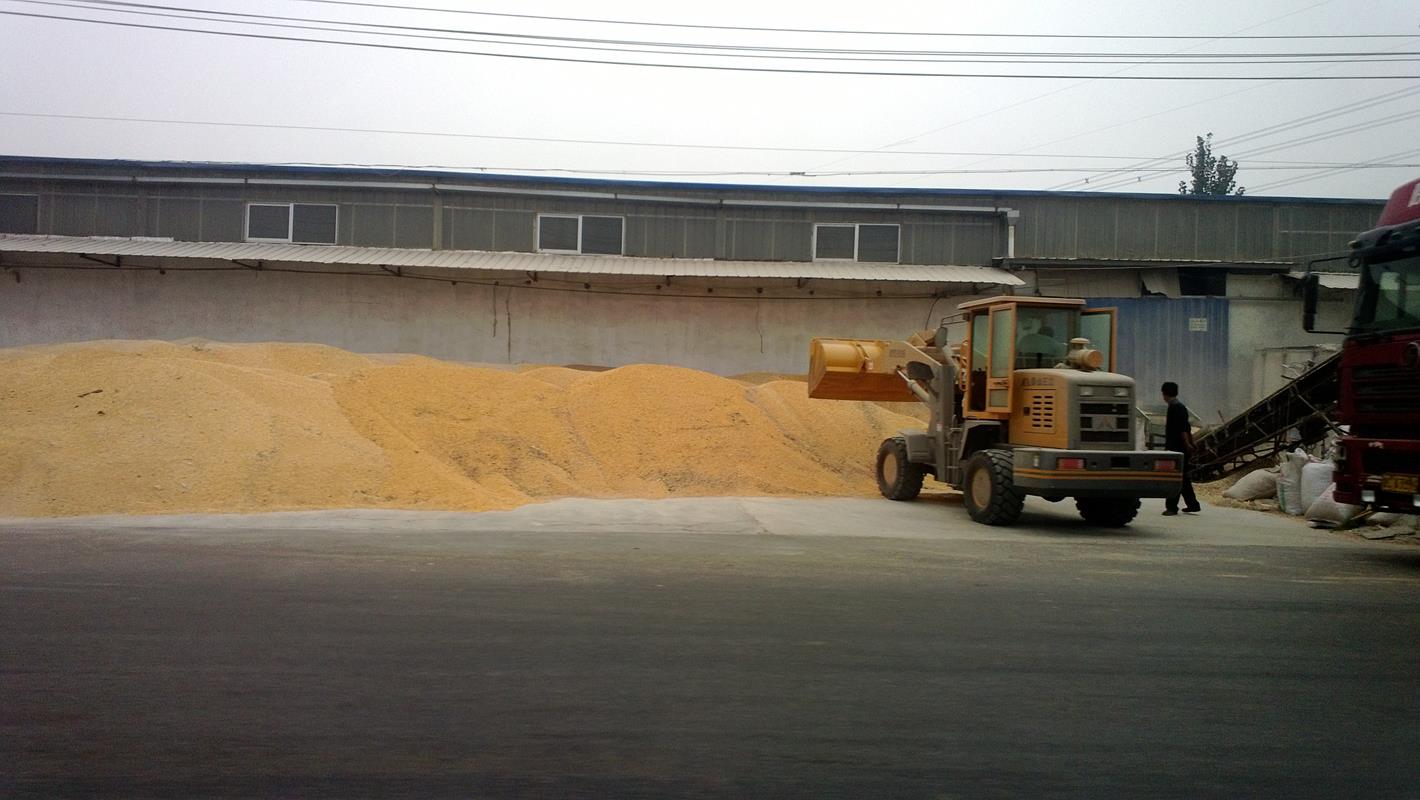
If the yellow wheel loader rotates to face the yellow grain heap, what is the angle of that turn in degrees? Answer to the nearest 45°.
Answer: approximately 45° to its left

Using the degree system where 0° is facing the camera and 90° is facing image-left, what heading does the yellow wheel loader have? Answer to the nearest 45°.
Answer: approximately 135°

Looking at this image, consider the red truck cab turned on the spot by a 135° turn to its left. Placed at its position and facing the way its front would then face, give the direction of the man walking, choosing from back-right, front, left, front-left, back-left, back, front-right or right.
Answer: back-left

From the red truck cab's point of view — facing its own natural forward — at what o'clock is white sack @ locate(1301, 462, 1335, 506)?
The white sack is roughly at 4 o'clock from the red truck cab.

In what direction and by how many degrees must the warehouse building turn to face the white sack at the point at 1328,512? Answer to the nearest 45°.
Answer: approximately 45° to its left

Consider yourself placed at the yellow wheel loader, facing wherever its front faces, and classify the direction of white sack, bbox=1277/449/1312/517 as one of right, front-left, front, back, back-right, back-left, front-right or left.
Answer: right

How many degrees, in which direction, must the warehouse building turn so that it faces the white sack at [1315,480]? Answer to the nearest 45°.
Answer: approximately 45° to its left

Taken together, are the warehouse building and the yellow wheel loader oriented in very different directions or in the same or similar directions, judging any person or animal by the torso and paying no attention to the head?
very different directions

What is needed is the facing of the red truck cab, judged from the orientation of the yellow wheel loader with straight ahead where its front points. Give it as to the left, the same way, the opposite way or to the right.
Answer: to the left

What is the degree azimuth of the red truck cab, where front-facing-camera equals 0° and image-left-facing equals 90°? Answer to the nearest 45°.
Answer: approximately 45°

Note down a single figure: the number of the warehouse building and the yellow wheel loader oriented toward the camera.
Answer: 1
